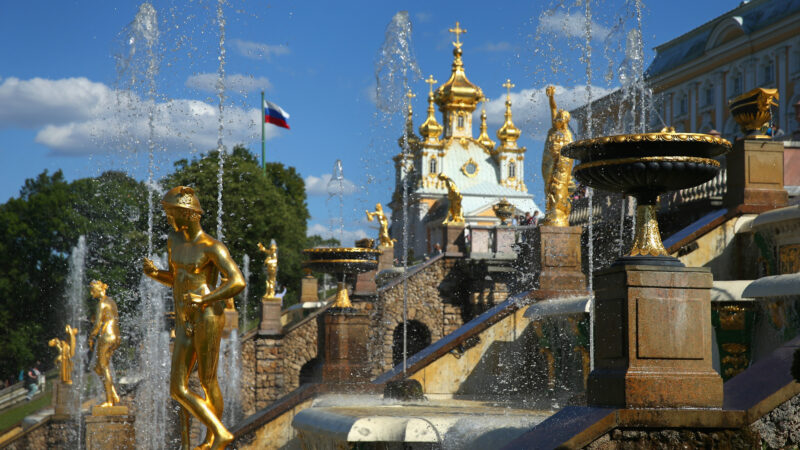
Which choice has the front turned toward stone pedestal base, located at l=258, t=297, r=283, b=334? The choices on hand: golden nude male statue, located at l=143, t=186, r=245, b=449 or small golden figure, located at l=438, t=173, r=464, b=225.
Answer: the small golden figure

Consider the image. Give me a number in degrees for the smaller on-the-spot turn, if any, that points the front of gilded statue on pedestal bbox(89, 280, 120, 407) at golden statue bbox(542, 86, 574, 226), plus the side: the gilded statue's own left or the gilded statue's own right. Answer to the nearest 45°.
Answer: approximately 135° to the gilded statue's own left

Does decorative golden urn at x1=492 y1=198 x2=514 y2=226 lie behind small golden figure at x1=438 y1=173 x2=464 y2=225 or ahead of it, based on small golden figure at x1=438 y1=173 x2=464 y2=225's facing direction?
behind

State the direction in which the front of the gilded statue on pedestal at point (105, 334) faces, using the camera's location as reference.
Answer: facing to the left of the viewer

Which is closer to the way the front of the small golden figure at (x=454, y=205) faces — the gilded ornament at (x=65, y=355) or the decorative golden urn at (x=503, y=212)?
the gilded ornament

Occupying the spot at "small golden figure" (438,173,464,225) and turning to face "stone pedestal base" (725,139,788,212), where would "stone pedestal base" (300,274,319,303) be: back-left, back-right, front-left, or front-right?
back-right

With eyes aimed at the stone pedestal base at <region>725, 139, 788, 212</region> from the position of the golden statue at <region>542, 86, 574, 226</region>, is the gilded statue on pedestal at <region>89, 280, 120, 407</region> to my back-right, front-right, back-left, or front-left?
back-right

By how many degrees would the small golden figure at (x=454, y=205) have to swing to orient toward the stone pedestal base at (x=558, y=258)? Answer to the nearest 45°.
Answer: approximately 90° to its left

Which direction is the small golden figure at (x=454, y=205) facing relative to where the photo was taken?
to the viewer's left

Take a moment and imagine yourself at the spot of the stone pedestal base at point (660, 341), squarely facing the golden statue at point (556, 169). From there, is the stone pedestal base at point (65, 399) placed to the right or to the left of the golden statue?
left
